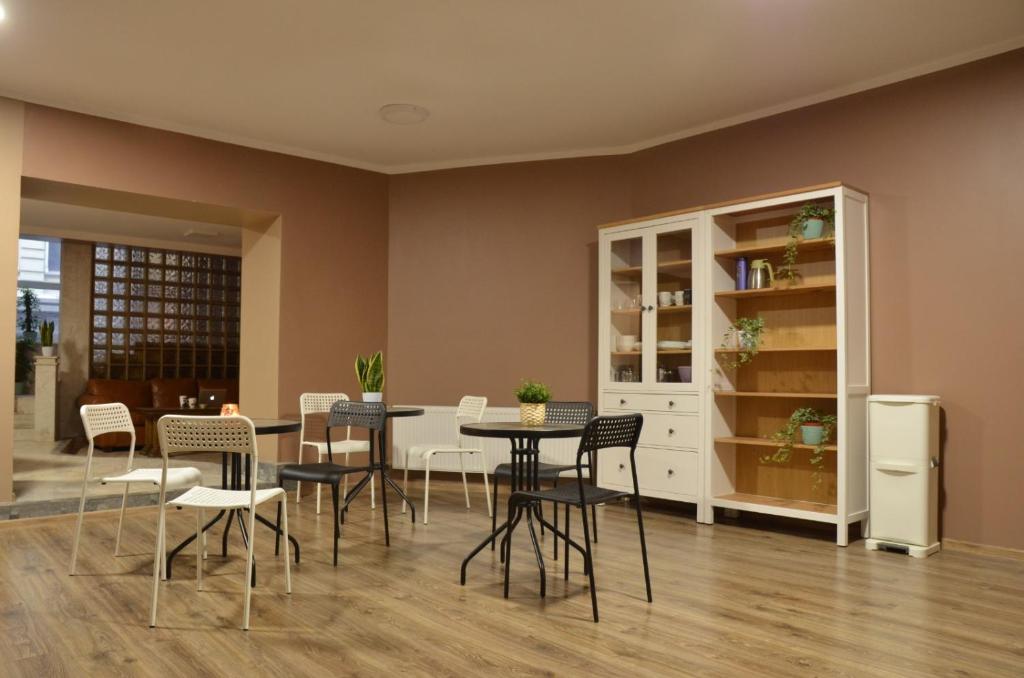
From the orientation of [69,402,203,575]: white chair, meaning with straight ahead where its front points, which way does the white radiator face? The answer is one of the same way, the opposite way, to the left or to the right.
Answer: to the right

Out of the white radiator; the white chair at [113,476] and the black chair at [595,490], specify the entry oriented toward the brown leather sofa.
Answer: the black chair

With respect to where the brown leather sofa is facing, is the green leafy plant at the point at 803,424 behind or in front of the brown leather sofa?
in front

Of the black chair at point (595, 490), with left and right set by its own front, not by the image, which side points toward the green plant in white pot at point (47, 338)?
front

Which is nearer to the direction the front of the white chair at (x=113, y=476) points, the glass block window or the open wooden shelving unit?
the open wooden shelving unit

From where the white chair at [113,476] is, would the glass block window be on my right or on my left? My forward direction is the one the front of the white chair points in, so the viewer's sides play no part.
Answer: on my left

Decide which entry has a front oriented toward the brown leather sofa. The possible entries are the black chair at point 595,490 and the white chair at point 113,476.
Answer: the black chair

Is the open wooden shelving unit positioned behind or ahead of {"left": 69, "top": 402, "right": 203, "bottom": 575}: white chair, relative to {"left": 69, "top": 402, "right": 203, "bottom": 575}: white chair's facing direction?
ahead

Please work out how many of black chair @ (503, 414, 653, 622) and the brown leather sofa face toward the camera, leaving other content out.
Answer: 1

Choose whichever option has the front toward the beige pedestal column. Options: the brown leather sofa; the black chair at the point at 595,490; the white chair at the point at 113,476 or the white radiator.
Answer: the black chair

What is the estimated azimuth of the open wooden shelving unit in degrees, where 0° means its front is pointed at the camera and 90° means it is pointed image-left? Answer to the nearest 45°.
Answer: approximately 45°

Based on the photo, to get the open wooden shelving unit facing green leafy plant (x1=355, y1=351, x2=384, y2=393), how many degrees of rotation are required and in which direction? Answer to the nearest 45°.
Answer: approximately 45° to its right

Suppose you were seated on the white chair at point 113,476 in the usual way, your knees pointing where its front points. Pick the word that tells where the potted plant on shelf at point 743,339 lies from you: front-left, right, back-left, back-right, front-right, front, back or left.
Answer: front-left

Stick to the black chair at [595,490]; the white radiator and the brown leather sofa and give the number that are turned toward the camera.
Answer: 2
